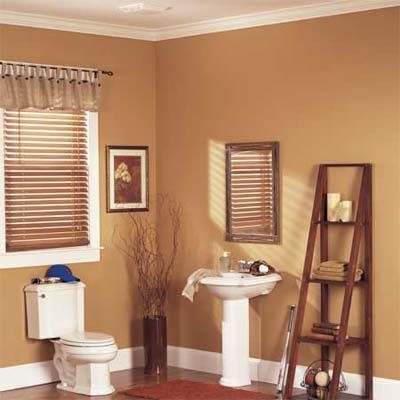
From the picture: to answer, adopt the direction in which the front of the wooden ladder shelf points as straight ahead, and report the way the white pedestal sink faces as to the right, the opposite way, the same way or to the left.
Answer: the same way

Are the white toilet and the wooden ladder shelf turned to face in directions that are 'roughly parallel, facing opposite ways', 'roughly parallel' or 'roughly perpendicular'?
roughly perpendicular

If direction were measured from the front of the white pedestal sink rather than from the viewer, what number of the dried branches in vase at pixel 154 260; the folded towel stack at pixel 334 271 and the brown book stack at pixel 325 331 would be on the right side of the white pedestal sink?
1

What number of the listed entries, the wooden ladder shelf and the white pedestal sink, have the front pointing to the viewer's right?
0

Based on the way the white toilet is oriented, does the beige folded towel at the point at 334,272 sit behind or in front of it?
in front

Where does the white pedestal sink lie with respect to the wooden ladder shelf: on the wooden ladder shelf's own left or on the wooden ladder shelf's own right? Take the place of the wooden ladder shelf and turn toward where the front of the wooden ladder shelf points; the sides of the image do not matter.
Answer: on the wooden ladder shelf's own right

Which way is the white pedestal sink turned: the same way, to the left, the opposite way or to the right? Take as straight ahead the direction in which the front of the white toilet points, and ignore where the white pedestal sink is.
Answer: to the right

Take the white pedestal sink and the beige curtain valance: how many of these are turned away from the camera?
0

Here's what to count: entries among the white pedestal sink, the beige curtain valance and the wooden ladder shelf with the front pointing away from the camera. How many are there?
0

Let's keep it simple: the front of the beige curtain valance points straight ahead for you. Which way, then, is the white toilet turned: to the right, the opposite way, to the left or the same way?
the same way

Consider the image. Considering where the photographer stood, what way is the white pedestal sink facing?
facing the viewer and to the left of the viewer

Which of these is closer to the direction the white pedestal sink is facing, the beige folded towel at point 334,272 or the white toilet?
the white toilet

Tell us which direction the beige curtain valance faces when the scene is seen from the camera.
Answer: facing the viewer and to the right of the viewer
